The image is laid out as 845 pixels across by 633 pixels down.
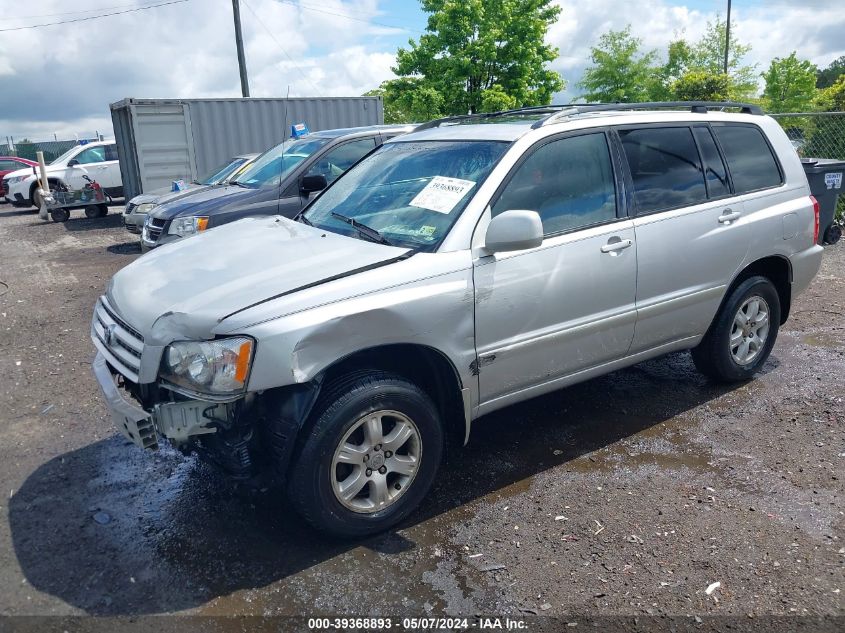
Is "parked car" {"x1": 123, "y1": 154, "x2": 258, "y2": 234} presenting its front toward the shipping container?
no

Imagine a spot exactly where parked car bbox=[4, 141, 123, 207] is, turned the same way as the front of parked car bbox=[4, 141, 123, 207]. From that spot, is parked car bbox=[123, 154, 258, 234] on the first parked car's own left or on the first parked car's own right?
on the first parked car's own left

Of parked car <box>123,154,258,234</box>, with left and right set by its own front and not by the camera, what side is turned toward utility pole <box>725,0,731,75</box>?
back

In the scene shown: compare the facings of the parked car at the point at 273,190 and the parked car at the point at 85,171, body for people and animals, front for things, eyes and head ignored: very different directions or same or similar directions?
same or similar directions

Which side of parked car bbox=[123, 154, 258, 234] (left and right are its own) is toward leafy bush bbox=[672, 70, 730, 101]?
back

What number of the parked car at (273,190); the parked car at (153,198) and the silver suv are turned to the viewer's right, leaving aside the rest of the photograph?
0

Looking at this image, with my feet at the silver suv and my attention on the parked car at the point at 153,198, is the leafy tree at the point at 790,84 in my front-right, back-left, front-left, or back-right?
front-right

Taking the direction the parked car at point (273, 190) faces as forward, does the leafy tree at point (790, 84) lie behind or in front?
behind

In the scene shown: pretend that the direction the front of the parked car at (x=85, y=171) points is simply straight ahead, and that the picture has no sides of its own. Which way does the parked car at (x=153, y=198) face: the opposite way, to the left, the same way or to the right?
the same way

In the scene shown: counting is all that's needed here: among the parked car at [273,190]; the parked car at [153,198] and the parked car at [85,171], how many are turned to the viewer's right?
0

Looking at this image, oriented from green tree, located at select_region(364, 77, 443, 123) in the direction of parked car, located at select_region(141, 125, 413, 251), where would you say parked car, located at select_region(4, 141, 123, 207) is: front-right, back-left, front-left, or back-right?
front-right

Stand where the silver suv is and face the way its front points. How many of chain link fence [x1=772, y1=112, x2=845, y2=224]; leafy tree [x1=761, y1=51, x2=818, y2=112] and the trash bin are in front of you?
0

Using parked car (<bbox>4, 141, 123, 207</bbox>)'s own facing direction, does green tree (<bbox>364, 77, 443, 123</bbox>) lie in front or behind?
behind

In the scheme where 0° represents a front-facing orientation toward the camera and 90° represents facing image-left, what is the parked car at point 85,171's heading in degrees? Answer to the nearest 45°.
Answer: approximately 45°

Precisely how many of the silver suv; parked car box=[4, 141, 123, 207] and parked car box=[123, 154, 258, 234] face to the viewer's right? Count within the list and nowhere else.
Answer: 0

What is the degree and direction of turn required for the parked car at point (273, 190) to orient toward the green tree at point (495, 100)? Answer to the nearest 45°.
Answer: approximately 180°

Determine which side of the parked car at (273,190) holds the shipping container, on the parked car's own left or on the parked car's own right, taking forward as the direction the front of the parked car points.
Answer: on the parked car's own right
